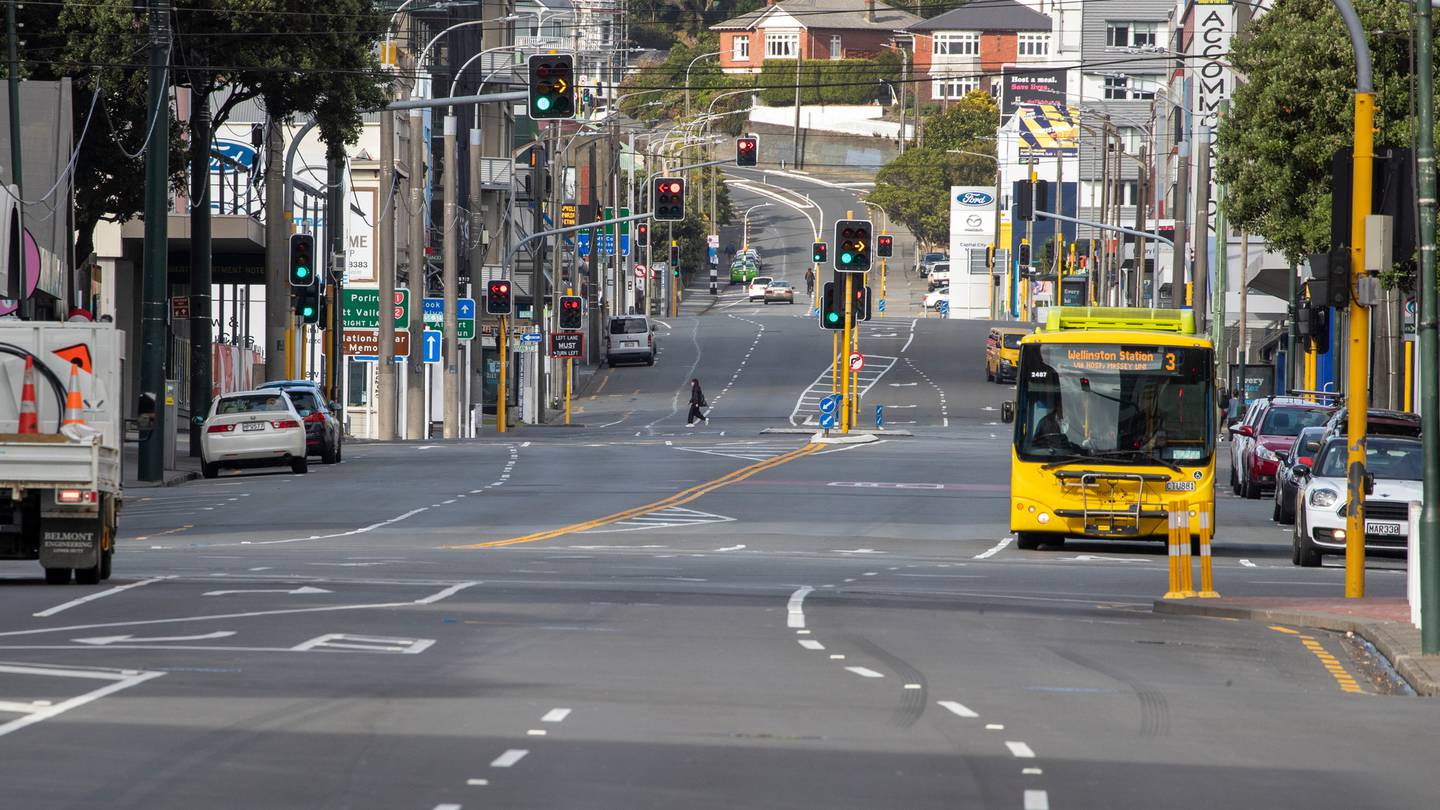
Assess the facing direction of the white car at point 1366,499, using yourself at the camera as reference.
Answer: facing the viewer

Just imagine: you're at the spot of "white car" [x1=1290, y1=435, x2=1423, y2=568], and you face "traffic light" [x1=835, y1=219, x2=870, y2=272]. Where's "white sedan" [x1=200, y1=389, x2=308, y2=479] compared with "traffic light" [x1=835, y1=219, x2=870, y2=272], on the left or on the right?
left

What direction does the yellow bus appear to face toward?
toward the camera

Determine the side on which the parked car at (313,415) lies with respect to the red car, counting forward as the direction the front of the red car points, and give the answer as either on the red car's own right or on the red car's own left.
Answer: on the red car's own right

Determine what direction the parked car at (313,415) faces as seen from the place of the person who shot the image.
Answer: facing away from the viewer

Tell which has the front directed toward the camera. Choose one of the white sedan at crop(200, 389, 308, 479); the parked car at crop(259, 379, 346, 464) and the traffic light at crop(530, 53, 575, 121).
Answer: the traffic light

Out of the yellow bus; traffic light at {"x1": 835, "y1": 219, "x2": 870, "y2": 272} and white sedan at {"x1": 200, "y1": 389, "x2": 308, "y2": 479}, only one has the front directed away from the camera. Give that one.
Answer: the white sedan

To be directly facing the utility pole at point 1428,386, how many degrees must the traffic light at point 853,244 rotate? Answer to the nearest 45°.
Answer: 0° — it already faces it

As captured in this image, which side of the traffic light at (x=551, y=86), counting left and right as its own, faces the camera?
front

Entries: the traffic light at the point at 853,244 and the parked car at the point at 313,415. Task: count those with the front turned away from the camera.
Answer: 1

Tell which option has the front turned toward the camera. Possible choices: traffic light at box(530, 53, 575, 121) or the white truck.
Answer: the traffic light

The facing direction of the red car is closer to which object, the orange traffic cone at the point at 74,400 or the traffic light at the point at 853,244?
the orange traffic cone

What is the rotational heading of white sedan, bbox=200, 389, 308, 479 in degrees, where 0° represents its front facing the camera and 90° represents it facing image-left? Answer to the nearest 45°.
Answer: approximately 180°

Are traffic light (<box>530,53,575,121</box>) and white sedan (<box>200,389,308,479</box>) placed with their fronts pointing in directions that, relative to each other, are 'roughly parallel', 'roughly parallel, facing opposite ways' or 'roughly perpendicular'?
roughly parallel, facing opposite ways

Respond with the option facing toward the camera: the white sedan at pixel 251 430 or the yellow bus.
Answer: the yellow bus

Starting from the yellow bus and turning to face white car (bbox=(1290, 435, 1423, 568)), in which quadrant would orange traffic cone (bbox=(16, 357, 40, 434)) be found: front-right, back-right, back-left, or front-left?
back-right

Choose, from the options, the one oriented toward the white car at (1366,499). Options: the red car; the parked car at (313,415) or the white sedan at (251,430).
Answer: the red car

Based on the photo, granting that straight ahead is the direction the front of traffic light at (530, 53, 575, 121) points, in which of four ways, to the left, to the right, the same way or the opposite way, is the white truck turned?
the opposite way

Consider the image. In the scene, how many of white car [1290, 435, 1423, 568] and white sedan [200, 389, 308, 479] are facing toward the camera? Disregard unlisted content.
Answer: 1

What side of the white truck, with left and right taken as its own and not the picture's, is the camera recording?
back

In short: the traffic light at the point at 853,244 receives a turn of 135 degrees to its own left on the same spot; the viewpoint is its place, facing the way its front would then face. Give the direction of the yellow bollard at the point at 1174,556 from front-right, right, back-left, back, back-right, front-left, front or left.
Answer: back-right
